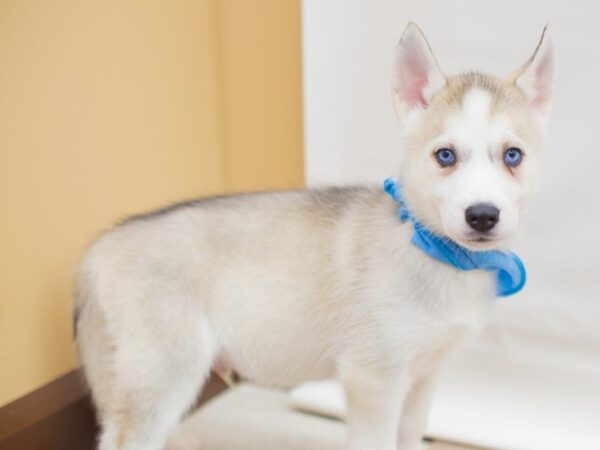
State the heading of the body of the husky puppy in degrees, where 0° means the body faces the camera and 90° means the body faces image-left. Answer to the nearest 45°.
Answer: approximately 270°
